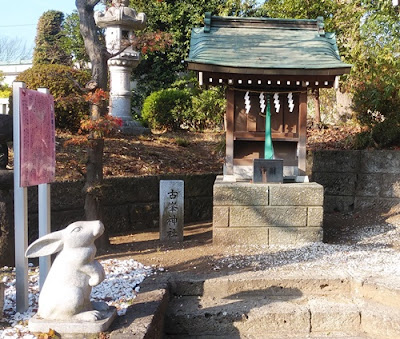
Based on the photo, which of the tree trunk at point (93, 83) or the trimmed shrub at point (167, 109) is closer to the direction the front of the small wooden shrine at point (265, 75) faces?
the tree trunk

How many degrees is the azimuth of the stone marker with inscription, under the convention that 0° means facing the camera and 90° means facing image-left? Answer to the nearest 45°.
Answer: approximately 0°

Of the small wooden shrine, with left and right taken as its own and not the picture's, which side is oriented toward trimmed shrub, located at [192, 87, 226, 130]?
back

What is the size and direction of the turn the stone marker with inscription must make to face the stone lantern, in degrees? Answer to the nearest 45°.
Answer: approximately 180°

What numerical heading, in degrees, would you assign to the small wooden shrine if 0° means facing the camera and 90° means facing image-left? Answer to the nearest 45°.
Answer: approximately 0°
